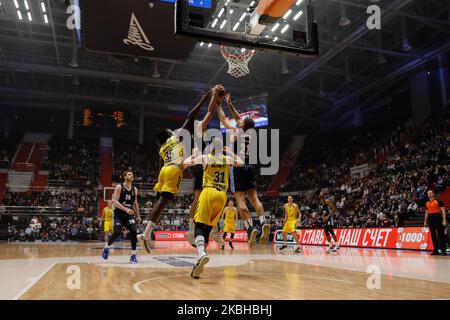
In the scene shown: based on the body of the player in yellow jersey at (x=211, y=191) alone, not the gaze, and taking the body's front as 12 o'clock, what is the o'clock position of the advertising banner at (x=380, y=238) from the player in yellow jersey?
The advertising banner is roughly at 1 o'clock from the player in yellow jersey.

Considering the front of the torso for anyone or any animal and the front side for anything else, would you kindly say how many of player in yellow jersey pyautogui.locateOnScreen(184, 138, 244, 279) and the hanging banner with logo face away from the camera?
1

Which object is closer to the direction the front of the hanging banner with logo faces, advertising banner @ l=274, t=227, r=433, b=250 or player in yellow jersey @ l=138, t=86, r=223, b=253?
the player in yellow jersey

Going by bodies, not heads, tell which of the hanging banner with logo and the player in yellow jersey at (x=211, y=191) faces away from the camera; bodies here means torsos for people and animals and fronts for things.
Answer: the player in yellow jersey

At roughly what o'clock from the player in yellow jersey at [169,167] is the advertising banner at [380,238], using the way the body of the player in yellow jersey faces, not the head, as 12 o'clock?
The advertising banner is roughly at 12 o'clock from the player in yellow jersey.

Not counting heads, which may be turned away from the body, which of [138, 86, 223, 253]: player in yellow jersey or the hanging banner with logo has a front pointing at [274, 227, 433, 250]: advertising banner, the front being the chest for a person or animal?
the player in yellow jersey

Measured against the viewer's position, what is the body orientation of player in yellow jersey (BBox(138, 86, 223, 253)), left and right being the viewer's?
facing away from the viewer and to the right of the viewer

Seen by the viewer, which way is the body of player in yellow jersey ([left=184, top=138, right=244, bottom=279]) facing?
away from the camera
